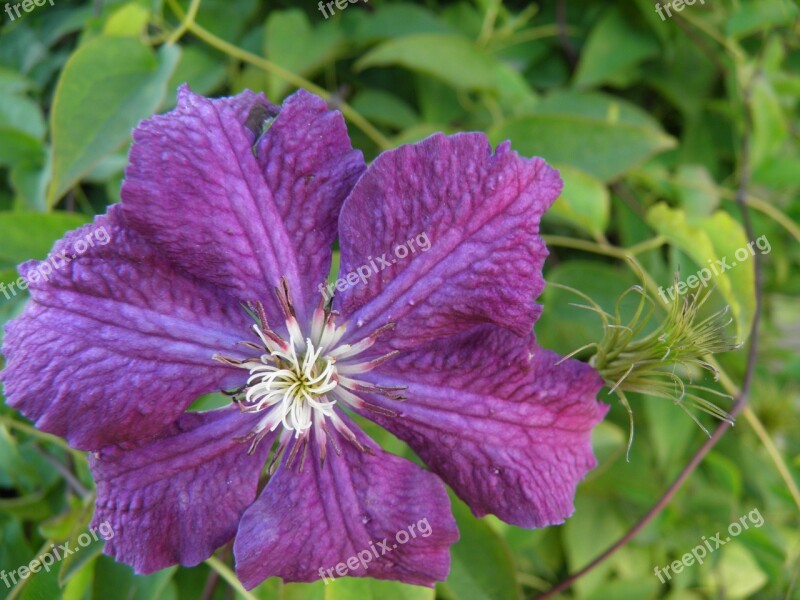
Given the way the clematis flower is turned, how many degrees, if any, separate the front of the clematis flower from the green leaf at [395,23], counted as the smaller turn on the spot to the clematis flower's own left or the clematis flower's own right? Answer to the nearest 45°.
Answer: approximately 135° to the clematis flower's own left

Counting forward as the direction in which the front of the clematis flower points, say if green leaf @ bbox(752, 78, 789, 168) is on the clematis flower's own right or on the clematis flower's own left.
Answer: on the clematis flower's own left

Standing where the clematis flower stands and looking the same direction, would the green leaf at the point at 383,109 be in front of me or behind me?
behind

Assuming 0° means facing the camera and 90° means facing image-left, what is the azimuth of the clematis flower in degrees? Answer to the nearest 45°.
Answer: approximately 0°

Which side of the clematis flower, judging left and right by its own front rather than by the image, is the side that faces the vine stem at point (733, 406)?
left

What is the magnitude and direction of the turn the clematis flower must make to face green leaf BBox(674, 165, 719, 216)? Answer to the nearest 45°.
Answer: approximately 135° to its left

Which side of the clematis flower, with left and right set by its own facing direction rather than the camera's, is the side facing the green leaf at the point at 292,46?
back

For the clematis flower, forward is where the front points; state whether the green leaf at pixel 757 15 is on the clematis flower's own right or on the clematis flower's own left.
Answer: on the clematis flower's own left
